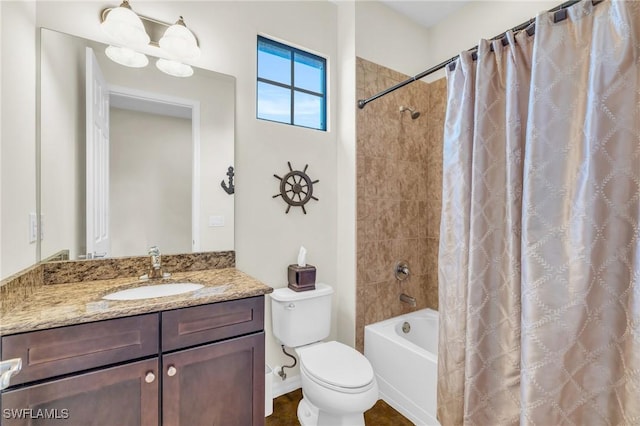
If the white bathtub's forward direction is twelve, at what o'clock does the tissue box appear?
The tissue box is roughly at 1 o'clock from the white bathtub.

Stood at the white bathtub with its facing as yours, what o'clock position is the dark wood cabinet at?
The dark wood cabinet is roughly at 12 o'clock from the white bathtub.

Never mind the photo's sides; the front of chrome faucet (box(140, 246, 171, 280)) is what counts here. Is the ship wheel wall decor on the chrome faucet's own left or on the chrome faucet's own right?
on the chrome faucet's own left

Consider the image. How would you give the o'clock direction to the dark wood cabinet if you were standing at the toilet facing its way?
The dark wood cabinet is roughly at 3 o'clock from the toilet.

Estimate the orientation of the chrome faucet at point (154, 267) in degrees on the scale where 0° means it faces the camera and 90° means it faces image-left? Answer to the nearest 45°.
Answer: approximately 0°

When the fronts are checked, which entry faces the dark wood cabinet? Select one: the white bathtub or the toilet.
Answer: the white bathtub

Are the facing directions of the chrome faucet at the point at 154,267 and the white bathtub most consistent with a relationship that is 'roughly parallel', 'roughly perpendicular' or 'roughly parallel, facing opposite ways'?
roughly perpendicular

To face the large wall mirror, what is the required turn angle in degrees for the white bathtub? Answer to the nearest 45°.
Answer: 0° — it already faces it

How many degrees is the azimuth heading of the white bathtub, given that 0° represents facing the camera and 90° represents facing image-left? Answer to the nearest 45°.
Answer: approximately 45°
